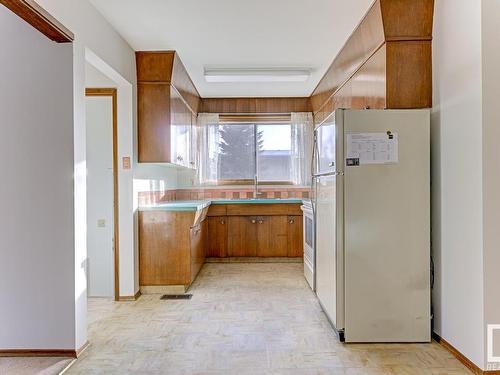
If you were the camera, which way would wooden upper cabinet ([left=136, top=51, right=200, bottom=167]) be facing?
facing to the right of the viewer

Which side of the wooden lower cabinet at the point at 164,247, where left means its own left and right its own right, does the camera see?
right

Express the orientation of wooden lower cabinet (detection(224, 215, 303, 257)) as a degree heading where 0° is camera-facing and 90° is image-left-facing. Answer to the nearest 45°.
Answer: approximately 0°

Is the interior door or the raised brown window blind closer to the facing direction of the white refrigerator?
the interior door

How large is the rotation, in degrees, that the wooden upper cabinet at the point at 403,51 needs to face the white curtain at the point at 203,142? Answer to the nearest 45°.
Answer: approximately 45° to its right

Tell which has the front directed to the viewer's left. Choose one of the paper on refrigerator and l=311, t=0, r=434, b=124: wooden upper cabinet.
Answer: the wooden upper cabinet

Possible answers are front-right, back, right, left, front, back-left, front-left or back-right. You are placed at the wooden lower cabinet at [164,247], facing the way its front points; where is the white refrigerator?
front-right

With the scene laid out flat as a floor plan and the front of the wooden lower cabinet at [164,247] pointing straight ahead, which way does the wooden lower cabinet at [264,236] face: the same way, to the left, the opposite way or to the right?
to the right

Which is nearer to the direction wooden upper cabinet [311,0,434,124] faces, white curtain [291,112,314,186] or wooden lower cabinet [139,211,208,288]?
the wooden lower cabinet

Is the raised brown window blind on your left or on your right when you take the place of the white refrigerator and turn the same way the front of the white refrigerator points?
on your right
